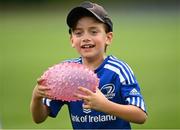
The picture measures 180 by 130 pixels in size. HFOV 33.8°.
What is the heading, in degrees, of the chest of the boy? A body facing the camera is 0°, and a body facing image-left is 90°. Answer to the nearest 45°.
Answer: approximately 45°
